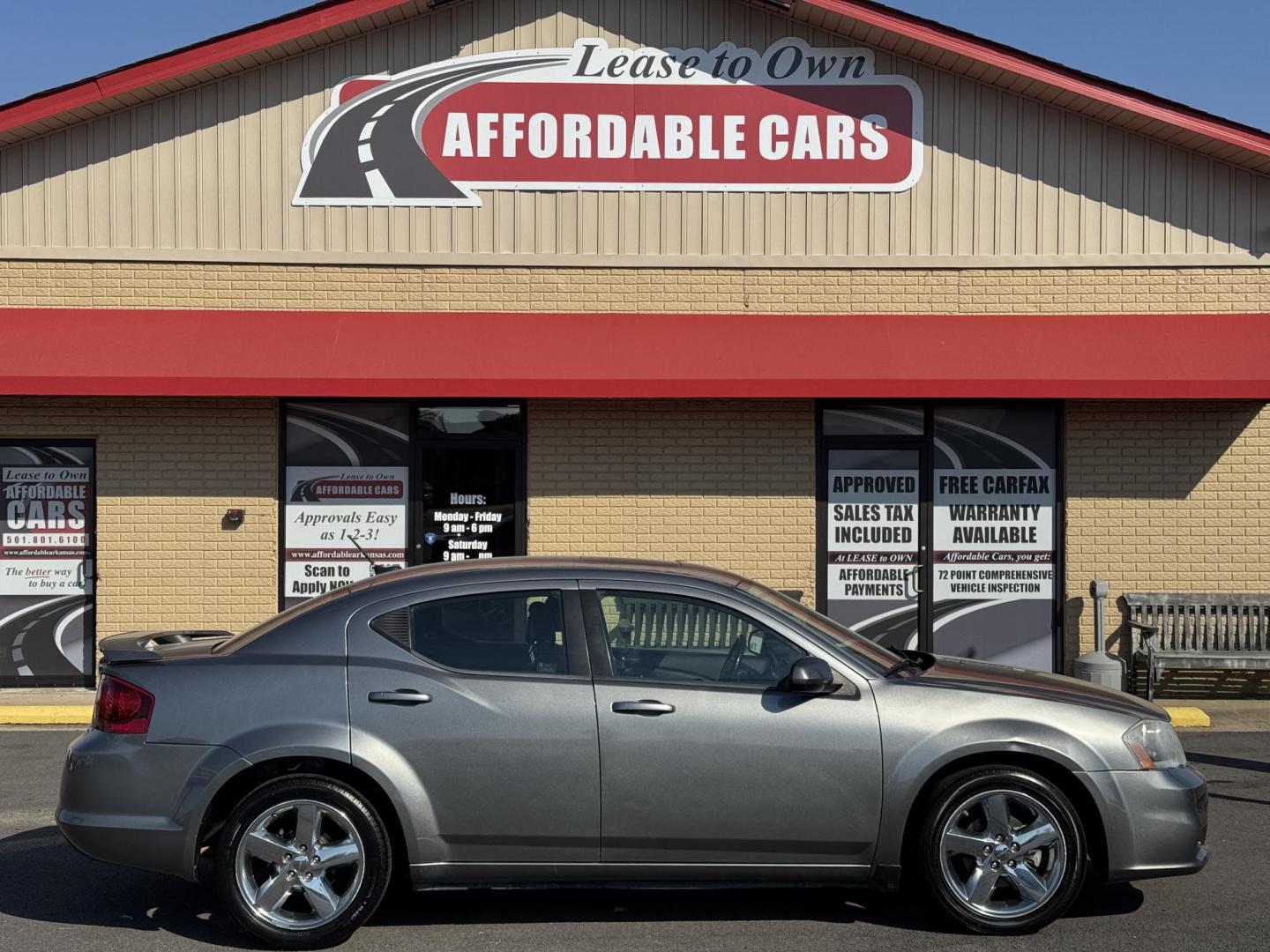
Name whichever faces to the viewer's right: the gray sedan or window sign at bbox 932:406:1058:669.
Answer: the gray sedan

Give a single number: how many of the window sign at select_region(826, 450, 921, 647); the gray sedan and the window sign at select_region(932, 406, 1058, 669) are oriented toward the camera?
2

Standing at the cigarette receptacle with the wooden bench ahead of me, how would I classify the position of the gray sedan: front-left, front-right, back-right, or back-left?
back-right

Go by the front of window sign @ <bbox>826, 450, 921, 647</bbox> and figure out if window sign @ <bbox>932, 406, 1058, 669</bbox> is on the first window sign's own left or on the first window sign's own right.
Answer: on the first window sign's own left

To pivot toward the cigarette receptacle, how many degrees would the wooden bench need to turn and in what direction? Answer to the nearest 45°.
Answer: approximately 45° to its right

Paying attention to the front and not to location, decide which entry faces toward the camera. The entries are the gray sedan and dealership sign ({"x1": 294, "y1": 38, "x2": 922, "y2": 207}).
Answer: the dealership sign

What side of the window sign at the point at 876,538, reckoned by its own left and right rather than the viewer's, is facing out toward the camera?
front

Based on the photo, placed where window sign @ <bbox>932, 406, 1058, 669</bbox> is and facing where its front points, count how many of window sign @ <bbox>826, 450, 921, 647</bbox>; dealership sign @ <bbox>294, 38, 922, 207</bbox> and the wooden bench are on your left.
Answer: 1

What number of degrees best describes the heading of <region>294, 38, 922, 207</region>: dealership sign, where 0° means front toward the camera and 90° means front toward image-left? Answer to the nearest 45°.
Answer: approximately 0°

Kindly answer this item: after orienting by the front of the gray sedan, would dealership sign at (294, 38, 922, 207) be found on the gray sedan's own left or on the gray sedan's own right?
on the gray sedan's own left

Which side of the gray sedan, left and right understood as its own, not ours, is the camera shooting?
right

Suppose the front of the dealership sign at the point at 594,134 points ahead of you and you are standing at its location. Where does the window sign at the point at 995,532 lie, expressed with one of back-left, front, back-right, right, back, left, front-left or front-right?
left

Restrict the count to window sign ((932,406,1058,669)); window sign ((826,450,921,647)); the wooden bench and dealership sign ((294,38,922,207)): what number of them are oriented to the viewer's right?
0

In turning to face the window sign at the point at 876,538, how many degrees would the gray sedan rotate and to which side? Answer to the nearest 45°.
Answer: approximately 90° to its left

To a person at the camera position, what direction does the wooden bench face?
facing the viewer
